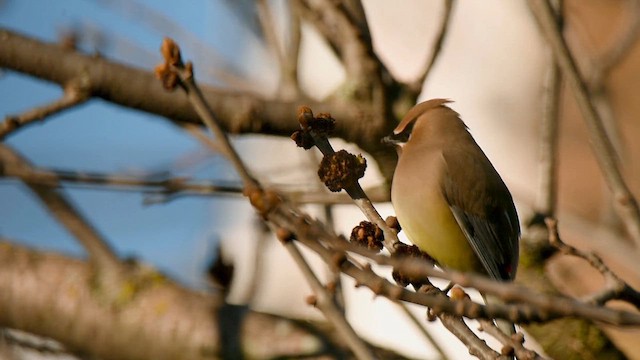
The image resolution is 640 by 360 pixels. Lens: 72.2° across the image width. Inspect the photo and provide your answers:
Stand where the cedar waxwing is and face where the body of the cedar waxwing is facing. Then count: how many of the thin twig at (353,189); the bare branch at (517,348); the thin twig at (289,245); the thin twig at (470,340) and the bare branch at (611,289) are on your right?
0

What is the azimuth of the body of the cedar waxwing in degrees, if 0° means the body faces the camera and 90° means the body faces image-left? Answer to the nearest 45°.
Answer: approximately 90°

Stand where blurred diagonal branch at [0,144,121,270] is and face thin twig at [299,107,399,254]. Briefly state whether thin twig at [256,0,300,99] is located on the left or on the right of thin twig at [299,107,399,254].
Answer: left

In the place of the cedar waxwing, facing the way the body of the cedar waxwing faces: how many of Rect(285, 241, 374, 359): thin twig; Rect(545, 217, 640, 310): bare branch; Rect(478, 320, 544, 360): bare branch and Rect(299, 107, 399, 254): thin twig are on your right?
0

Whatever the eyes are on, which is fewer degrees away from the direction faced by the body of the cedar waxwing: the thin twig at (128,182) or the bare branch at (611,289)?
the thin twig

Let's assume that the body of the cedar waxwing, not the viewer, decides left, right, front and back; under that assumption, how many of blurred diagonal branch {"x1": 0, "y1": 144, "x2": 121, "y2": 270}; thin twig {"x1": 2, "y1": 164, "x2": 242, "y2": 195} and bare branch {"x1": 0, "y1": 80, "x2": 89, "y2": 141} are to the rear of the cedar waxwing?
0

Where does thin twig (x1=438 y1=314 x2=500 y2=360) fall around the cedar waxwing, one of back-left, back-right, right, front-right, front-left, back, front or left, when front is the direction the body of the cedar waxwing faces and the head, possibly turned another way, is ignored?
left

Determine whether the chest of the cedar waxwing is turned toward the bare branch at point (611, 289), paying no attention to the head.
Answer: no

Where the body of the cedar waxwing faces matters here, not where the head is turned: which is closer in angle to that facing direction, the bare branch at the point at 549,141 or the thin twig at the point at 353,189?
the thin twig

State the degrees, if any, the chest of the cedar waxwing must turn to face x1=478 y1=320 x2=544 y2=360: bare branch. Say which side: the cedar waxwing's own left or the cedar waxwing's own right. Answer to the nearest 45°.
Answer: approximately 90° to the cedar waxwing's own left

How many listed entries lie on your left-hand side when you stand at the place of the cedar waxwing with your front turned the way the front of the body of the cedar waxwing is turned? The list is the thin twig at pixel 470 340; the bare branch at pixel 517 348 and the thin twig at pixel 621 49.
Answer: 2
